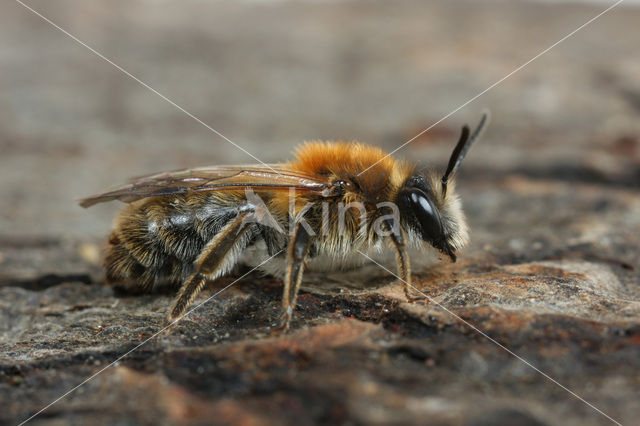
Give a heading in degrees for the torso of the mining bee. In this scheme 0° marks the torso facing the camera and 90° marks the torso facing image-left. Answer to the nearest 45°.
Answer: approximately 270°
